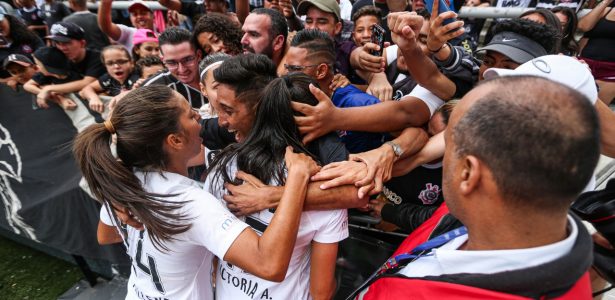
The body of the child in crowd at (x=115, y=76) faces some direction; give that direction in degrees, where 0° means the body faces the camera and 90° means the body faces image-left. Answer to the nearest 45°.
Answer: approximately 0°

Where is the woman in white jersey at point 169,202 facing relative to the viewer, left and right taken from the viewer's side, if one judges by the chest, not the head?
facing away from the viewer and to the right of the viewer

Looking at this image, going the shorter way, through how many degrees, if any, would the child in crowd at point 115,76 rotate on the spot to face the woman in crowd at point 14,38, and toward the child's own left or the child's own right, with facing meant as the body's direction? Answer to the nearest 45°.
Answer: approximately 135° to the child's own right

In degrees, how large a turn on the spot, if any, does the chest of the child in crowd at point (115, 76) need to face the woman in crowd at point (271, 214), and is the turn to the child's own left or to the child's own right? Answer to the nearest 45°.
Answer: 0° — they already face them

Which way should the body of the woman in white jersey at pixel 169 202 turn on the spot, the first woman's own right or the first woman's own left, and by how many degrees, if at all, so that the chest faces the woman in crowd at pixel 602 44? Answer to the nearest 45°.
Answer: approximately 45° to the first woman's own right

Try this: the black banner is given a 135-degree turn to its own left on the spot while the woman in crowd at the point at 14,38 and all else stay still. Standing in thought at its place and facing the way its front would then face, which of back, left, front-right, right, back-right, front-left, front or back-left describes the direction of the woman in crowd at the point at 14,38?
front-left

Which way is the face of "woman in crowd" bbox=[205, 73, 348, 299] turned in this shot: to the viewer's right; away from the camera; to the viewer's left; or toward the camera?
away from the camera
